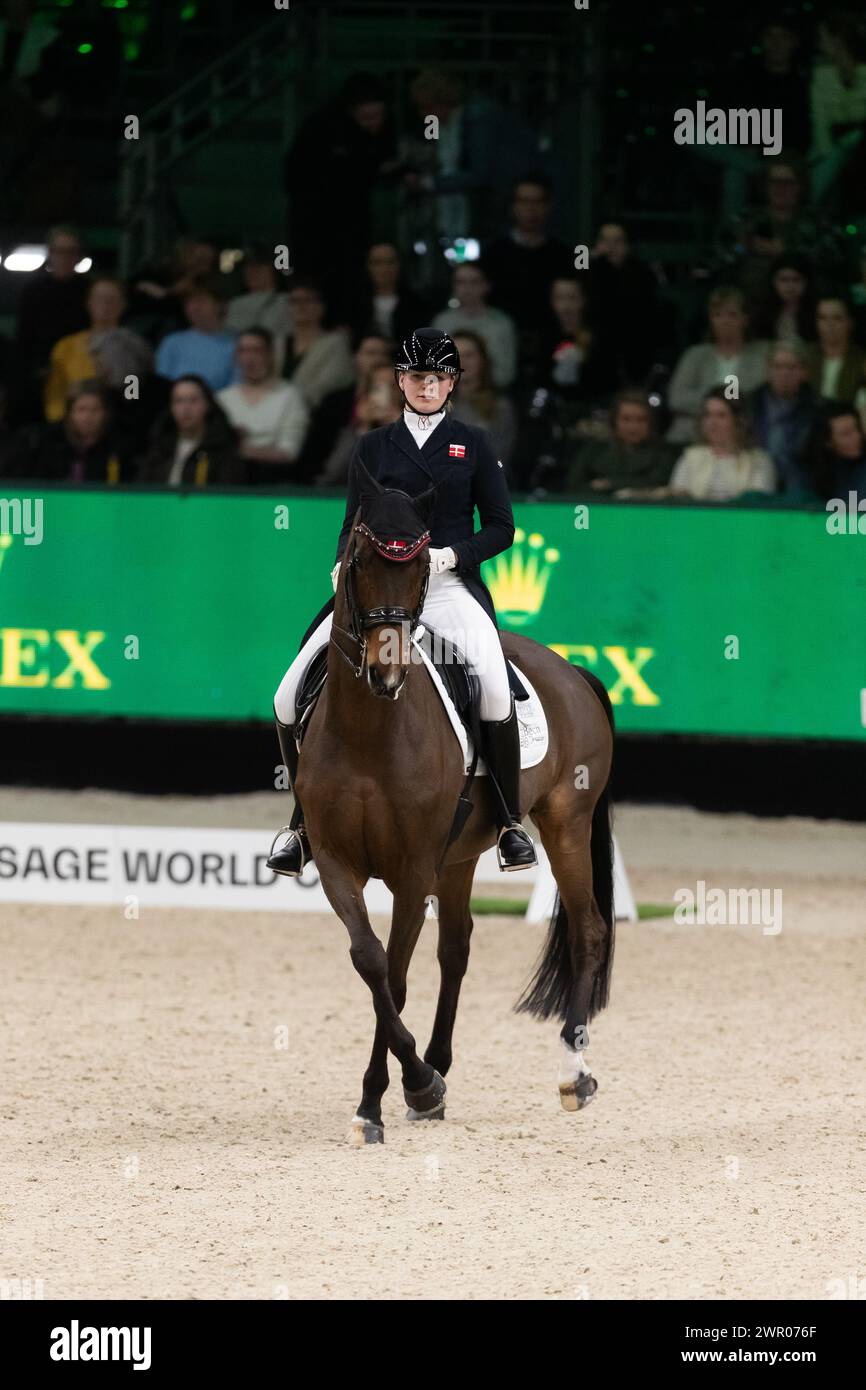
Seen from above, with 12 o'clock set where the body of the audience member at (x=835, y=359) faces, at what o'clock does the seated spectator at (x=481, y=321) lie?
The seated spectator is roughly at 3 o'clock from the audience member.

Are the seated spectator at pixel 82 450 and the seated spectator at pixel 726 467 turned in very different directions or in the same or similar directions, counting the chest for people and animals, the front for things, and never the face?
same or similar directions

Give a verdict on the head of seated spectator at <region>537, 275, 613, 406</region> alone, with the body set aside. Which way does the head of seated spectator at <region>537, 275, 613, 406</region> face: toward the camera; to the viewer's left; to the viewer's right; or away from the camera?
toward the camera

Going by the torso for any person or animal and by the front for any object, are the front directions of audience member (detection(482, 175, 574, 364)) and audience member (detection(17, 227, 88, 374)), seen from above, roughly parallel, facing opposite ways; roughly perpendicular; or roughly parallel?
roughly parallel

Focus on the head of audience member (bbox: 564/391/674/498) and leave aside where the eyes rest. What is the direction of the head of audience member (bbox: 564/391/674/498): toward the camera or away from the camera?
toward the camera

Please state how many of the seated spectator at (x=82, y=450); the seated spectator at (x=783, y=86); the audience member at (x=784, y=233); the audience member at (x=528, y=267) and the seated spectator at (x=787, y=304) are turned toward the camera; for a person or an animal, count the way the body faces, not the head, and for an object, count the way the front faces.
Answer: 5

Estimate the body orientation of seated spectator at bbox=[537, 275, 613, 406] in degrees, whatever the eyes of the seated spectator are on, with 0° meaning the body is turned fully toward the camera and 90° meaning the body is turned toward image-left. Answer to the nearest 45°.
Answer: approximately 0°

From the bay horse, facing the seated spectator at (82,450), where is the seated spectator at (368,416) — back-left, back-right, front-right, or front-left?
front-right

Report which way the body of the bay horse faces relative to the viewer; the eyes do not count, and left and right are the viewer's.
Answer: facing the viewer and to the left of the viewer

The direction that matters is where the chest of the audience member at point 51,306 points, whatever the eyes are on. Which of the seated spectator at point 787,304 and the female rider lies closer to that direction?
the female rider

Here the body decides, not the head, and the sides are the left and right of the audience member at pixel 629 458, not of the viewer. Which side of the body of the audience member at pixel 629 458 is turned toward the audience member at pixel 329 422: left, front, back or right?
right

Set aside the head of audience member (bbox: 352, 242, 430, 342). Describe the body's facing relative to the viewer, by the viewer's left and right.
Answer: facing the viewer

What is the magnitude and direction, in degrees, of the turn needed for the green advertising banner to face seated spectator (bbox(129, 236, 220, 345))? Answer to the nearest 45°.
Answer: approximately 135° to its right

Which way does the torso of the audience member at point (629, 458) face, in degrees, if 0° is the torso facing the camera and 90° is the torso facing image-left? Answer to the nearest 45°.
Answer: approximately 0°

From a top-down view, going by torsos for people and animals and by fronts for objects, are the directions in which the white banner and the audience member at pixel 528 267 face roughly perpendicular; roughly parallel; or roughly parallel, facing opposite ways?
roughly parallel

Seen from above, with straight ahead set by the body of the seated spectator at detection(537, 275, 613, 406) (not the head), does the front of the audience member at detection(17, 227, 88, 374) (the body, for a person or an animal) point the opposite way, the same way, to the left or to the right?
the same way

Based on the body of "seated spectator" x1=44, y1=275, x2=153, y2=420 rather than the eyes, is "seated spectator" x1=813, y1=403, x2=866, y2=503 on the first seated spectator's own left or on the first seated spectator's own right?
on the first seated spectator's own left

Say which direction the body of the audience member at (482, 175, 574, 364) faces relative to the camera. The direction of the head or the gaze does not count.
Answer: toward the camera

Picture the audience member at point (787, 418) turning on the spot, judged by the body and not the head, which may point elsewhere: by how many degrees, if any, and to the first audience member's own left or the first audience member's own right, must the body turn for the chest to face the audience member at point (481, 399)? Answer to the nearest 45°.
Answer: approximately 90° to the first audience member's own right
